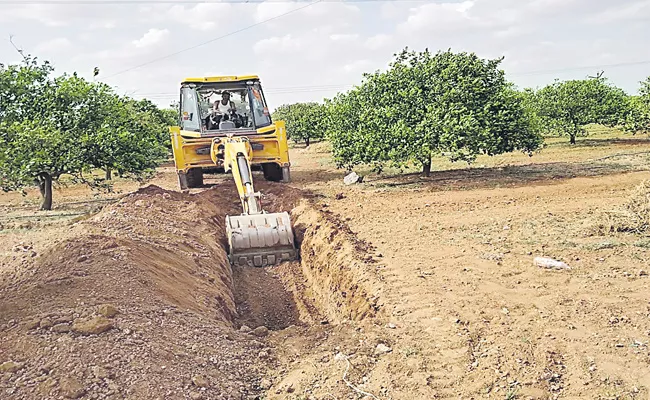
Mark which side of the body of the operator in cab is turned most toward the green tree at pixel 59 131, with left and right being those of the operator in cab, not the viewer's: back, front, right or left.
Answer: right

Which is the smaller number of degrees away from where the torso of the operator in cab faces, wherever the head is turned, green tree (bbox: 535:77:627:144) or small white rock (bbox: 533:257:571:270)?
the small white rock

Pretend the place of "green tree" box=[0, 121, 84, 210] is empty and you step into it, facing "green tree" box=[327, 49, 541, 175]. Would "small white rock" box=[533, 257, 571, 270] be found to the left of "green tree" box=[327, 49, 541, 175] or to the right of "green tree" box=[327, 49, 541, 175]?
right

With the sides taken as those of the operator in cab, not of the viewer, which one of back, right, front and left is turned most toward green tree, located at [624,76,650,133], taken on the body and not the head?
left

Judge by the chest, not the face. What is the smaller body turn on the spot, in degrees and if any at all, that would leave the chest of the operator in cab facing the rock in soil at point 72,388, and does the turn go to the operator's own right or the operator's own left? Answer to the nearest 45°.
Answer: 0° — they already face it

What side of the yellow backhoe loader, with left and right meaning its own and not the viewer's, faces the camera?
back

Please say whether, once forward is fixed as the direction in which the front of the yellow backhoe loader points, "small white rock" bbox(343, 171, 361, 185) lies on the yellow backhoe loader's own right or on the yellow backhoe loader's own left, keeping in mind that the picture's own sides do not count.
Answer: on the yellow backhoe loader's own right

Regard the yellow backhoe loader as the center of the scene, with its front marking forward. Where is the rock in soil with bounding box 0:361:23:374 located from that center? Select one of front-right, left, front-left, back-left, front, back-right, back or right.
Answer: back

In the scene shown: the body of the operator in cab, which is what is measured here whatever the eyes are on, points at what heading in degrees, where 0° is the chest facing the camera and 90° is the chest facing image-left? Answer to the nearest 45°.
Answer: approximately 0°

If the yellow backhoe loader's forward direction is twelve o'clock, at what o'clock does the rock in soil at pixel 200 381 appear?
The rock in soil is roughly at 6 o'clock from the yellow backhoe loader.

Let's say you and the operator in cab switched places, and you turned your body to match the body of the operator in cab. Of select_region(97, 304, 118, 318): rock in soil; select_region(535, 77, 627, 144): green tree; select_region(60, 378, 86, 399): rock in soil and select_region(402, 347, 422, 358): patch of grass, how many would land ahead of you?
3

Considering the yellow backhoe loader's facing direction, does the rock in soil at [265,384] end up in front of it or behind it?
behind

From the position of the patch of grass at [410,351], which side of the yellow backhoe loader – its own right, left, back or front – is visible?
back

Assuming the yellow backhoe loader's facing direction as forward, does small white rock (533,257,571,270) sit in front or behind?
behind

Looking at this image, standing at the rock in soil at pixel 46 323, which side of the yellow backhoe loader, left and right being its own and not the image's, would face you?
back
